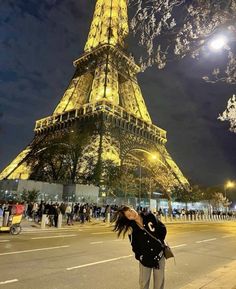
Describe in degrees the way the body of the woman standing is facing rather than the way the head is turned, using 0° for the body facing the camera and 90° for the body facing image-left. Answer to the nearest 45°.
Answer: approximately 0°

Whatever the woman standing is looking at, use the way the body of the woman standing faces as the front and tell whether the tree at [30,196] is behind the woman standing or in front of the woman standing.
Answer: behind
